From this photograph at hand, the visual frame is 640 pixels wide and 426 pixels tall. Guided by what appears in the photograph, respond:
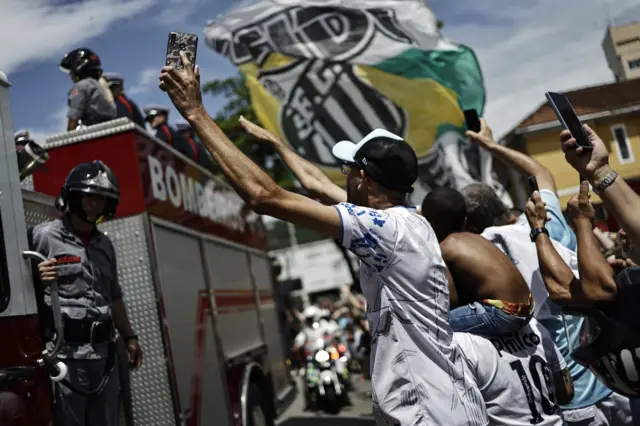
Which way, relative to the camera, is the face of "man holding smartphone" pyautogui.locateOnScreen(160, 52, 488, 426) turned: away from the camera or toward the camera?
away from the camera

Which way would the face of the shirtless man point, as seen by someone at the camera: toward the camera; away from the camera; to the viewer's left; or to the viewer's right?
away from the camera

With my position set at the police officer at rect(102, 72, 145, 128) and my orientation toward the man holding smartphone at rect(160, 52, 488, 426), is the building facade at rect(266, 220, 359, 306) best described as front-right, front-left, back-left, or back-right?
back-left

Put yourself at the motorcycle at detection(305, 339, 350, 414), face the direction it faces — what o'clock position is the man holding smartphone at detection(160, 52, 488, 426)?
The man holding smartphone is roughly at 12 o'clock from the motorcycle.

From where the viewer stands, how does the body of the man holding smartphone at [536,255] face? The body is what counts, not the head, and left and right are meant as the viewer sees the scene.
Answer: facing away from the viewer and to the left of the viewer

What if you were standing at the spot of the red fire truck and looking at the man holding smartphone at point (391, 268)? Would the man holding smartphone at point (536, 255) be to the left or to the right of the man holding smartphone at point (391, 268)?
left

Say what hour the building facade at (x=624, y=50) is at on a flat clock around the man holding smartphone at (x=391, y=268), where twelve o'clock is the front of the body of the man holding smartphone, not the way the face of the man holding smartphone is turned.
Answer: The building facade is roughly at 3 o'clock from the man holding smartphone.

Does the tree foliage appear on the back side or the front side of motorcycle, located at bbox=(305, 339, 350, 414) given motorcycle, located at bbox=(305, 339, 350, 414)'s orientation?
on the back side

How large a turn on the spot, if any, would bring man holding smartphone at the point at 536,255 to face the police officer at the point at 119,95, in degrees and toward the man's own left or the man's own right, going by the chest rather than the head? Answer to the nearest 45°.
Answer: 0° — they already face them

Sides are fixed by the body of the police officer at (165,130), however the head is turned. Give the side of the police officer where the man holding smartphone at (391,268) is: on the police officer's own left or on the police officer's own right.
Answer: on the police officer's own left
